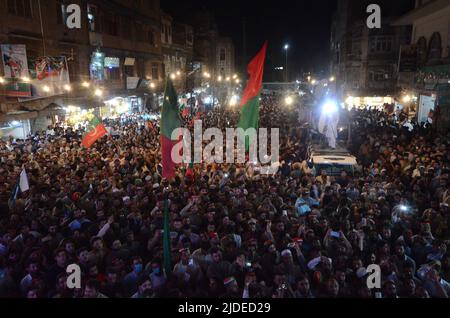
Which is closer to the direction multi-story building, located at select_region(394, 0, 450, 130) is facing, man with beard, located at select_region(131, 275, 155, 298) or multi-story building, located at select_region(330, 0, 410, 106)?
the man with beard

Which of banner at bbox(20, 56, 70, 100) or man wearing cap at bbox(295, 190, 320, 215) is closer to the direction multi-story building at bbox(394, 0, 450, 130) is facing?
the banner

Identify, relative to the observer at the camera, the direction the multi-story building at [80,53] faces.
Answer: facing the viewer and to the right of the viewer

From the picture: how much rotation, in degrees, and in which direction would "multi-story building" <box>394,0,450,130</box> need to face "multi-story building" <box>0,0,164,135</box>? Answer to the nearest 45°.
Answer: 0° — it already faces it

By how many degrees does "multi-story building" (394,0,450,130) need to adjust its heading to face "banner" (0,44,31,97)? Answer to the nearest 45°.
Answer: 0° — it already faces it

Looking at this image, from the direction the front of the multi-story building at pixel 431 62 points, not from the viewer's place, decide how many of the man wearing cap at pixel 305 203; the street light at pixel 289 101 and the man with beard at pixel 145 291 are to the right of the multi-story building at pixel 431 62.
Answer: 1

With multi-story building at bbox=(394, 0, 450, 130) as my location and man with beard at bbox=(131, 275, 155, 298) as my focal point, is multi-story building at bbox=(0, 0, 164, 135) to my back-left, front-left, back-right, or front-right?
front-right

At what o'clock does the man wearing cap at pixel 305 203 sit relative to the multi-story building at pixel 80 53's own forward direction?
The man wearing cap is roughly at 1 o'clock from the multi-story building.

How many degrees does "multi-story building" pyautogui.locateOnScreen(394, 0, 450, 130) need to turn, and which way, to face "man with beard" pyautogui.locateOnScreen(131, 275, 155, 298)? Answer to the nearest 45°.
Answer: approximately 45° to its left

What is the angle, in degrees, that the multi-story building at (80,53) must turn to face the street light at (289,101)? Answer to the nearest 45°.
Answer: approximately 90° to its left

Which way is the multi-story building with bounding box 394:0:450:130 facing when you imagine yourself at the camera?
facing the viewer and to the left of the viewer

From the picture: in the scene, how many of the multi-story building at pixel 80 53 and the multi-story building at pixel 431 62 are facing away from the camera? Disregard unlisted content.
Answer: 0

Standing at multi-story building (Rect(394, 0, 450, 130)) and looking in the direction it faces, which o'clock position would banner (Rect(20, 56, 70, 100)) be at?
The banner is roughly at 12 o'clock from the multi-story building.

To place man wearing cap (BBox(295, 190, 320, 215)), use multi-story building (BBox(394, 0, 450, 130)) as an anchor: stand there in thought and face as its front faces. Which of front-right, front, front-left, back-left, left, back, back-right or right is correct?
front-left

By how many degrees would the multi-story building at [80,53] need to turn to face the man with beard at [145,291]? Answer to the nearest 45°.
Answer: approximately 45° to its right

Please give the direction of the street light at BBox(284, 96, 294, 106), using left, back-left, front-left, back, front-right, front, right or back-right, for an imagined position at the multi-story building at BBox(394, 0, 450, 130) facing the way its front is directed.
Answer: right
